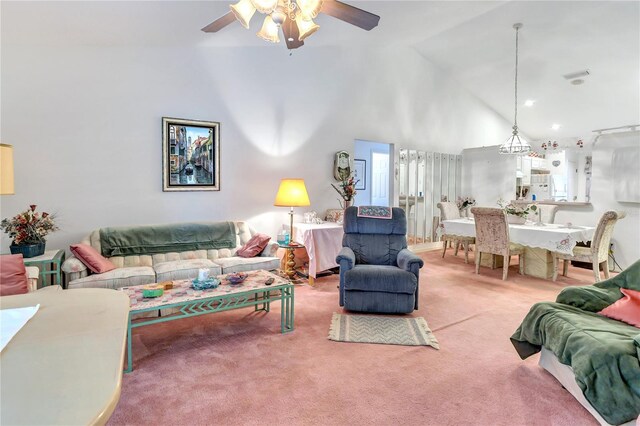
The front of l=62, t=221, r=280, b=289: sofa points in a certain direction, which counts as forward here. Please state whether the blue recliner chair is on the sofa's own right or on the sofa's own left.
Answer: on the sofa's own left

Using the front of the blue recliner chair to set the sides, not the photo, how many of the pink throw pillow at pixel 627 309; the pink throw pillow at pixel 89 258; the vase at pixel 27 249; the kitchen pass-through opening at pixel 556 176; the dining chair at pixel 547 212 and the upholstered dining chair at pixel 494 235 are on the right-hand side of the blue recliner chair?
2

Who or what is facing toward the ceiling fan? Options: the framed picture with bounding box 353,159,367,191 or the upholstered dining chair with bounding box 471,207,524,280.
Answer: the framed picture

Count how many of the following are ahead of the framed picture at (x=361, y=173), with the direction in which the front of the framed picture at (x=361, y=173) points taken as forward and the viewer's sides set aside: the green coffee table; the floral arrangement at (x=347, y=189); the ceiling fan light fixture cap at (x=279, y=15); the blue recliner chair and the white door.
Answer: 4

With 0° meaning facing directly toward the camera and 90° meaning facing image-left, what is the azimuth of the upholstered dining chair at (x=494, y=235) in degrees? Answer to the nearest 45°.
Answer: approximately 225°

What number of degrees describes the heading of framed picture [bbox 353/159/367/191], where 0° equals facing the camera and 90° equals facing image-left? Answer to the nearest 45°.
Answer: approximately 0°

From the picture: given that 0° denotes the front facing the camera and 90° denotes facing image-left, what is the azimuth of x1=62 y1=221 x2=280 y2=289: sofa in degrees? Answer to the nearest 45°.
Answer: approximately 0°

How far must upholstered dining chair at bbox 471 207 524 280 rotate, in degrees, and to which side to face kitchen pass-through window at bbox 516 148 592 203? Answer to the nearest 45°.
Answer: approximately 45° to its left

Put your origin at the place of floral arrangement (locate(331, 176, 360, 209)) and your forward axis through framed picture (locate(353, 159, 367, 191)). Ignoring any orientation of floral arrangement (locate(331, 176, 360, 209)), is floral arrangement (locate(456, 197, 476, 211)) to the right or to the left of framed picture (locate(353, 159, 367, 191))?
right

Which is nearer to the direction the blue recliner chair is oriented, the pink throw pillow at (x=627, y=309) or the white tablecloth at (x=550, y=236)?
the pink throw pillow

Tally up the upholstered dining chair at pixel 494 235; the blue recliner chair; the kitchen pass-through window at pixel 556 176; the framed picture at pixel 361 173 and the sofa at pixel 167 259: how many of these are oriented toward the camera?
4

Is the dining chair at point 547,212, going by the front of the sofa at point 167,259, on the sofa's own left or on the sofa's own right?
on the sofa's own left

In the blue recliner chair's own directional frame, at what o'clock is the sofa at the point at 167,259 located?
The sofa is roughly at 3 o'clock from the blue recliner chair.

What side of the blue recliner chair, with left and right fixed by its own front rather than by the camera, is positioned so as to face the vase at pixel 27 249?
right

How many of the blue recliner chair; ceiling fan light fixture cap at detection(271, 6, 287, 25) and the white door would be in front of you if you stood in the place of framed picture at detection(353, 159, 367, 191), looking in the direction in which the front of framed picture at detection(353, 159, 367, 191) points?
2
